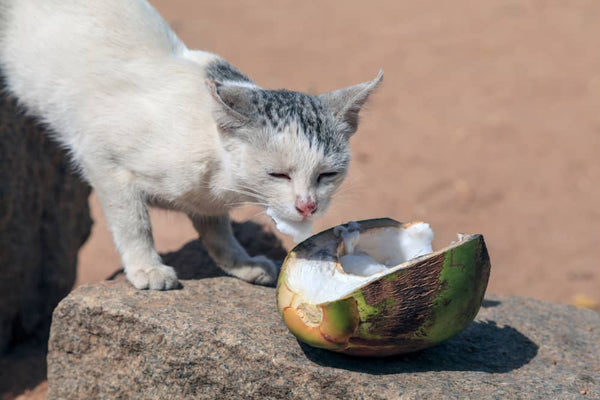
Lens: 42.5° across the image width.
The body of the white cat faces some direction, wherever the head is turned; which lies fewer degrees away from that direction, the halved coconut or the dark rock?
the halved coconut

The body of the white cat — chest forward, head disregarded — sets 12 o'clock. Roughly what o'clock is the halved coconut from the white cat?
The halved coconut is roughly at 12 o'clock from the white cat.

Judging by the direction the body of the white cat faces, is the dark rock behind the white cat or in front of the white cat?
behind

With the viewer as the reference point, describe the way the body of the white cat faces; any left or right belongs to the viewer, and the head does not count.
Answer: facing the viewer and to the right of the viewer
